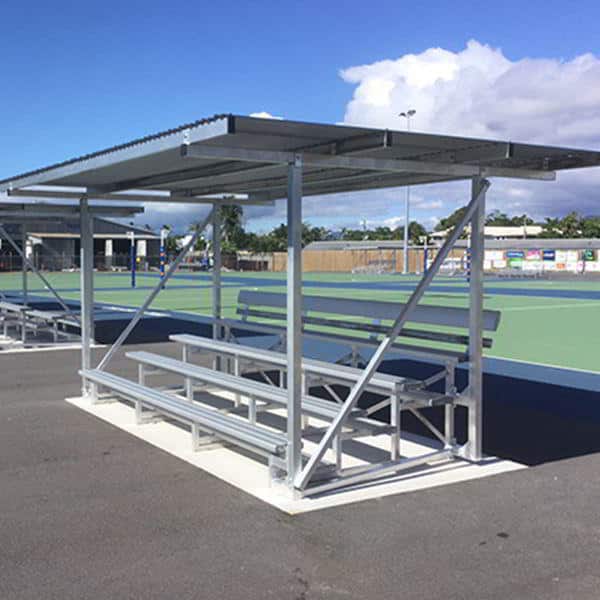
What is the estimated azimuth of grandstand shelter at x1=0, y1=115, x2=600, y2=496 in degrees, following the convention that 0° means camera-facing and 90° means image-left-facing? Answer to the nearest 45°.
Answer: approximately 45°
